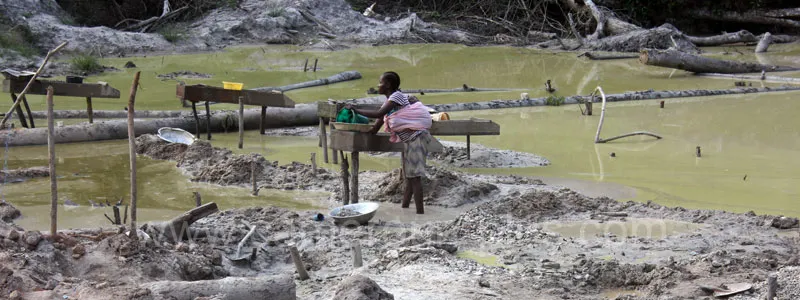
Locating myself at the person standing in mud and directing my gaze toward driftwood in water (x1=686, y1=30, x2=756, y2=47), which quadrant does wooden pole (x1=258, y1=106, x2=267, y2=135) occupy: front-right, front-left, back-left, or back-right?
front-left

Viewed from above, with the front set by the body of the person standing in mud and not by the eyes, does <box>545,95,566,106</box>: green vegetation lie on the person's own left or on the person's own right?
on the person's own right

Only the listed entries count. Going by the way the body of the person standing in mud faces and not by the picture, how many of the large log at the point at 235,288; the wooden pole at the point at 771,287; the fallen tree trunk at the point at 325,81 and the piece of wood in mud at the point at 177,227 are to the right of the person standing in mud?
1

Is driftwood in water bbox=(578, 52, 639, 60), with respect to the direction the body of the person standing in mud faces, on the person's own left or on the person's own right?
on the person's own right

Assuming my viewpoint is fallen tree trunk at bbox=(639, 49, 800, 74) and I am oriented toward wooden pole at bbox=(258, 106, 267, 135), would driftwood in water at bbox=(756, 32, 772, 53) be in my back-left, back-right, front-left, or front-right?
back-right

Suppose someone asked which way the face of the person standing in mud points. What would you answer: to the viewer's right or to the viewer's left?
to the viewer's left

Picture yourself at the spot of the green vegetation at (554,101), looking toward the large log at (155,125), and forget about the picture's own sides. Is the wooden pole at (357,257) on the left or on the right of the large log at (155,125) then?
left

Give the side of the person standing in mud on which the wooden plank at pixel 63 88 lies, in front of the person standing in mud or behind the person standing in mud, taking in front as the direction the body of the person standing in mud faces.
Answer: in front

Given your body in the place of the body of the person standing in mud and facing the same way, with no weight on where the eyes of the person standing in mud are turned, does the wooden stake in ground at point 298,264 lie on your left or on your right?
on your left

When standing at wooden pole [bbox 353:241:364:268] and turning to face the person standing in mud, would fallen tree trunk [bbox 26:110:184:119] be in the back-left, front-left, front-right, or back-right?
front-left

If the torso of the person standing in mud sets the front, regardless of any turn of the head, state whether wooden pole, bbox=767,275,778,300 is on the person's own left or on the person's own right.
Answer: on the person's own left

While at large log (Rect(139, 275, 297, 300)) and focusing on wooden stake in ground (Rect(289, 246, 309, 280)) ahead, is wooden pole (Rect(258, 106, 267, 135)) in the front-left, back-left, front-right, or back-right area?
front-left

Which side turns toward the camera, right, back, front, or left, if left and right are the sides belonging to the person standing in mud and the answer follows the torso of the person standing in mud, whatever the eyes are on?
left

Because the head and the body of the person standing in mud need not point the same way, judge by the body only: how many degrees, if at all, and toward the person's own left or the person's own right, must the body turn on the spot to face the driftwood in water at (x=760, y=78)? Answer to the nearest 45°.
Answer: approximately 135° to the person's own right

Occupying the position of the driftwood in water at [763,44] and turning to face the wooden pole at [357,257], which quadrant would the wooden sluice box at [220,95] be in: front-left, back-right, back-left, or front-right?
front-right
